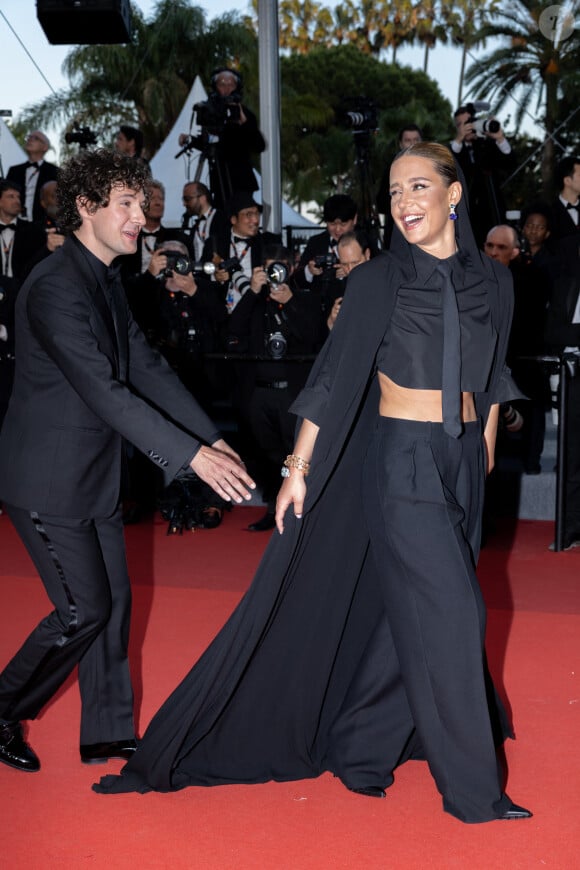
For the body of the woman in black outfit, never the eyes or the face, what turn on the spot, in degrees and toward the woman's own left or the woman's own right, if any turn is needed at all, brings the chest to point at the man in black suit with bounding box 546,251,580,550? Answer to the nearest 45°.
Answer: approximately 135° to the woman's own left

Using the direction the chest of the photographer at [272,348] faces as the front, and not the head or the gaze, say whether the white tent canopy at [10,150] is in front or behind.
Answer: behind

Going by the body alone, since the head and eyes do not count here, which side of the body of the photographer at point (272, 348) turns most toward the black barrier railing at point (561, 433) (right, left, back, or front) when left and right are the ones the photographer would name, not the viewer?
left

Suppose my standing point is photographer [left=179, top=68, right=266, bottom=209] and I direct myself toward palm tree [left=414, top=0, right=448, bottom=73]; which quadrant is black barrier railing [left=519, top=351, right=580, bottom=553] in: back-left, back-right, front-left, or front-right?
back-right

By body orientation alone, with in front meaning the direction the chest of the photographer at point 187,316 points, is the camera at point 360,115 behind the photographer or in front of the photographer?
behind

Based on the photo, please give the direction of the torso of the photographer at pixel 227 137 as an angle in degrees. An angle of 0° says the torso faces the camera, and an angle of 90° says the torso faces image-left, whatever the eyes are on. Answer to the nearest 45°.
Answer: approximately 0°

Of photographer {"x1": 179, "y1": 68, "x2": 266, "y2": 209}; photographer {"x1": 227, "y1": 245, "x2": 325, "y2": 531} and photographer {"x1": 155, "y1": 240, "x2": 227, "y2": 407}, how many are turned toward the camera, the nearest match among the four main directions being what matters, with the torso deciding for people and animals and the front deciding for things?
3

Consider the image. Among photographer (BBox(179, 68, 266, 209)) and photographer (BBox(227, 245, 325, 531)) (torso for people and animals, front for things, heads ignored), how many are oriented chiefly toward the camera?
2

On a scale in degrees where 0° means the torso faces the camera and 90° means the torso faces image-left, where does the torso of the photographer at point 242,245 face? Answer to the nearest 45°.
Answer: approximately 315°
